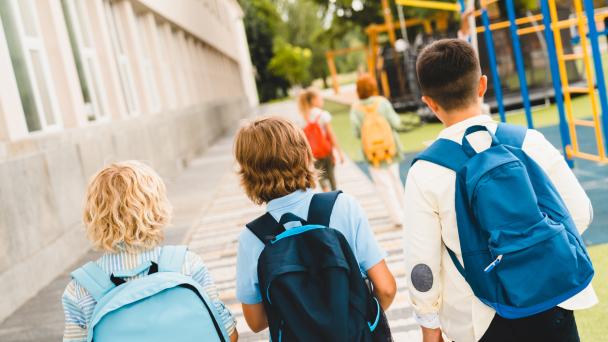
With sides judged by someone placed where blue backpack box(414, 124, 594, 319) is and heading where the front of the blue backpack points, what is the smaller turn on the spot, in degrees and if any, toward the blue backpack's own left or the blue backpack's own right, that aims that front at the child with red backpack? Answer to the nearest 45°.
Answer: approximately 180°

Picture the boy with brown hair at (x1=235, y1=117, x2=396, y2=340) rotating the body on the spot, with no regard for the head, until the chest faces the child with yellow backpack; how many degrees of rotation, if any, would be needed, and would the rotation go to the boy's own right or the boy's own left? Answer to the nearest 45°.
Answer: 0° — they already face them

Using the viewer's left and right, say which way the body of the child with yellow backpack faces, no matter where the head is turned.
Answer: facing away from the viewer

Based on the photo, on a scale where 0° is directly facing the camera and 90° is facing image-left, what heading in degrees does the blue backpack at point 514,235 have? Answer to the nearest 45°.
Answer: approximately 0°

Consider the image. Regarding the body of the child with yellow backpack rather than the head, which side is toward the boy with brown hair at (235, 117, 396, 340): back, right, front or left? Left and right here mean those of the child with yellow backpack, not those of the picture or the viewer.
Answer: back

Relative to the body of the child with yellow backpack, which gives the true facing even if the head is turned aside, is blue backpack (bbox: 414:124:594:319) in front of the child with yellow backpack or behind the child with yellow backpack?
behind

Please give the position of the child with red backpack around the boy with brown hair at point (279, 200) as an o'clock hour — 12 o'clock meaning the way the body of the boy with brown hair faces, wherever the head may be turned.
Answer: The child with red backpack is roughly at 12 o'clock from the boy with brown hair.

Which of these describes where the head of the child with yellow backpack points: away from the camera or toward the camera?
away from the camera

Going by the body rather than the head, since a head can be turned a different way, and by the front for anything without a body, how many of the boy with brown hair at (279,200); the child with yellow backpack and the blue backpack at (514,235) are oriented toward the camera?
1

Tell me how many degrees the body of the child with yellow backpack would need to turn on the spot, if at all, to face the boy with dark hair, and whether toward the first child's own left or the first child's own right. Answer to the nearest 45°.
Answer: approximately 180°

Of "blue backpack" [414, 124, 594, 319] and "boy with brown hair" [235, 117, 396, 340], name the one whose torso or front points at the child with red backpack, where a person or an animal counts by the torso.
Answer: the boy with brown hair

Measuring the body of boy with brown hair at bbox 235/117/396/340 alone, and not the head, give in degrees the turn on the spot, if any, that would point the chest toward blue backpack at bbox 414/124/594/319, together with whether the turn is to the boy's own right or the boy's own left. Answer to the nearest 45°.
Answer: approximately 135° to the boy's own right

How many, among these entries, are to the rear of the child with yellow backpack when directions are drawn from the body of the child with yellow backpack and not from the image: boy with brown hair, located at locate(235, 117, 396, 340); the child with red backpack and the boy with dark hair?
2

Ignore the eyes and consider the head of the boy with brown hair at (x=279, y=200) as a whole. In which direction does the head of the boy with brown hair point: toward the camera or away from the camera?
away from the camera

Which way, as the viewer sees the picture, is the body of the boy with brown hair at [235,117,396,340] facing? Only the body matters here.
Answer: away from the camera
